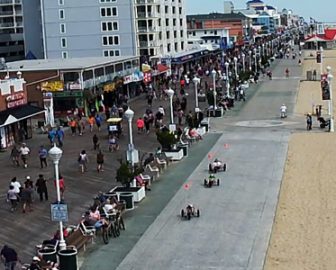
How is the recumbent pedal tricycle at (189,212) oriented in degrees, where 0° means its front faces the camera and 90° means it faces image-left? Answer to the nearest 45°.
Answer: approximately 0°

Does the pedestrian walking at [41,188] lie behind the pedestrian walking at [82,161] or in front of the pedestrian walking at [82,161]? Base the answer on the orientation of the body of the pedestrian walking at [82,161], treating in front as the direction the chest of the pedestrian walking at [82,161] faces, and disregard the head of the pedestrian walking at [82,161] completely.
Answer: behind

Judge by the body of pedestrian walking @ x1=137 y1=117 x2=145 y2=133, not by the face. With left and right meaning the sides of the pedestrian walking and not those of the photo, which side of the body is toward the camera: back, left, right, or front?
back

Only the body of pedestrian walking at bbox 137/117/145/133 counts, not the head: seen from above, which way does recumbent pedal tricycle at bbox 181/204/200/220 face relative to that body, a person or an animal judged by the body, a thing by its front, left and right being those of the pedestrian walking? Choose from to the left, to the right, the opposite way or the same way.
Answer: the opposite way

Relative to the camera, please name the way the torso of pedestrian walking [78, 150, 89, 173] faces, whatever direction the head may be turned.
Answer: away from the camera
